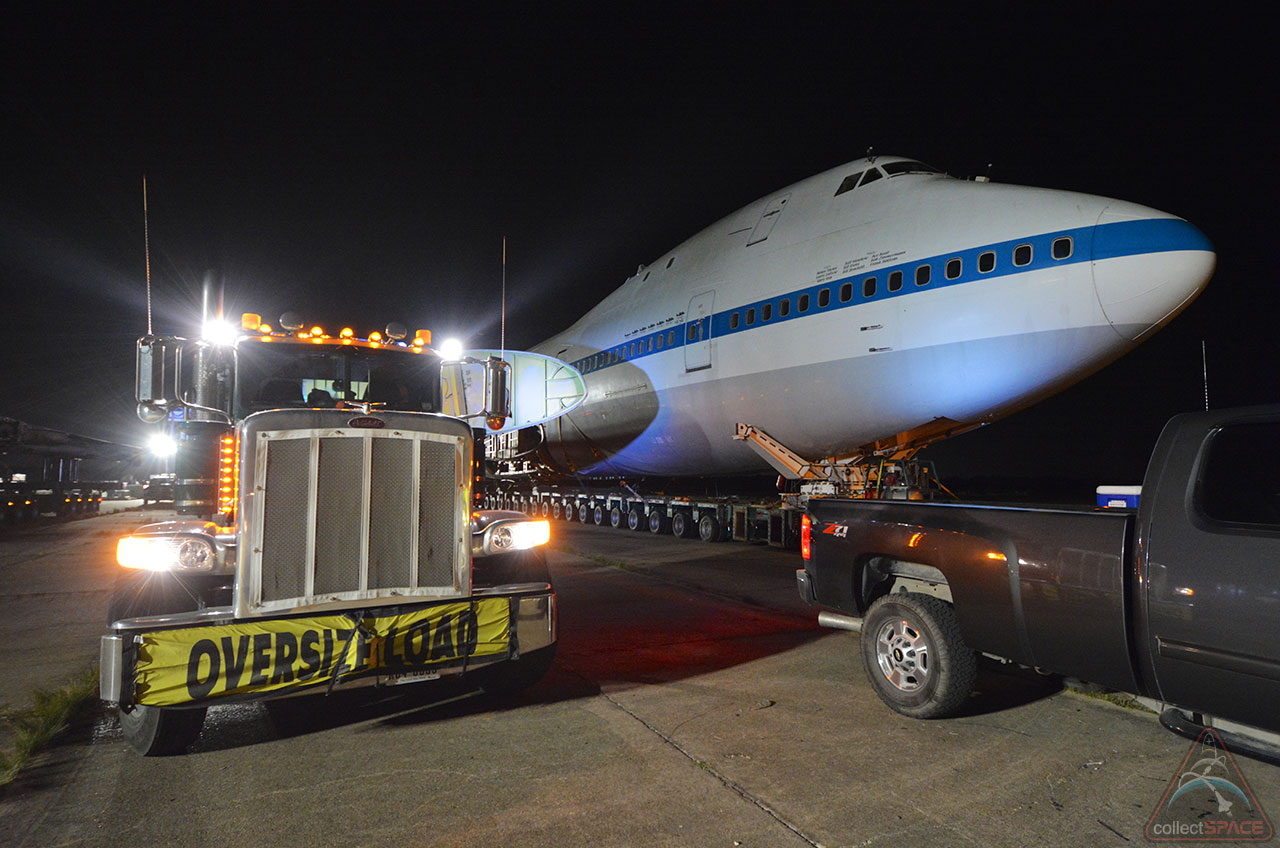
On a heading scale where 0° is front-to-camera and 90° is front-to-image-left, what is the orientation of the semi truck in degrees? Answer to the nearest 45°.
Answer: approximately 0°

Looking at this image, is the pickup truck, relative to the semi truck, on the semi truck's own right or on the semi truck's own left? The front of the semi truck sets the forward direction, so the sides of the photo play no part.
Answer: on the semi truck's own left
